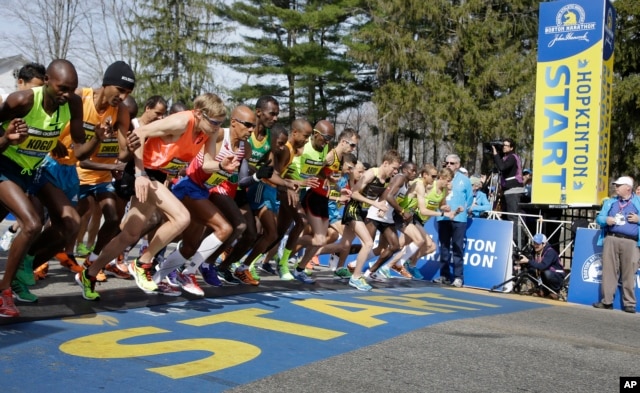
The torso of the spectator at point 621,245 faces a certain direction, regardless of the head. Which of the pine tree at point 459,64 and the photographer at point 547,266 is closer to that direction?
the photographer

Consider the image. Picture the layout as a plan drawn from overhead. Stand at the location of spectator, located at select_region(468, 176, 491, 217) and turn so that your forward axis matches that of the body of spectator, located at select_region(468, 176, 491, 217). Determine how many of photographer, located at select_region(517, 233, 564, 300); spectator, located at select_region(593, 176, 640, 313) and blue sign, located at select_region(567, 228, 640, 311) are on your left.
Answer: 3

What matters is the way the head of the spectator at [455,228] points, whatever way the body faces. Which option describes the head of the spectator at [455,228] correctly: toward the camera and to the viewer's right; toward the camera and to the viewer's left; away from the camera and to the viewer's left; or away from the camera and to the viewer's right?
toward the camera and to the viewer's left

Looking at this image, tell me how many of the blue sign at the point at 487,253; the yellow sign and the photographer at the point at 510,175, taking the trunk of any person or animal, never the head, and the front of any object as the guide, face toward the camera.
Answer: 2

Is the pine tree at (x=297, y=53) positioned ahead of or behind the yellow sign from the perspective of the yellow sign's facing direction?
behind

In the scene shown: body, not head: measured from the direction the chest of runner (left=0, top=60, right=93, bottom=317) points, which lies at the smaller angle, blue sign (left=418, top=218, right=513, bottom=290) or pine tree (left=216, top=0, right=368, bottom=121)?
the blue sign

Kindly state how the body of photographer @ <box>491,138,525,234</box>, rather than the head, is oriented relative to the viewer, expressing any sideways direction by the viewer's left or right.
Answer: facing to the left of the viewer

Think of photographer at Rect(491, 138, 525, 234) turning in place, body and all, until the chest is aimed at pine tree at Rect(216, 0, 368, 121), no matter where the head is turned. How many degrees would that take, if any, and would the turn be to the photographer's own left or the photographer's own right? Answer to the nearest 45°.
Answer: approximately 45° to the photographer's own right

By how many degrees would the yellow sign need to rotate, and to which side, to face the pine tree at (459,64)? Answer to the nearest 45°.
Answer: approximately 180°

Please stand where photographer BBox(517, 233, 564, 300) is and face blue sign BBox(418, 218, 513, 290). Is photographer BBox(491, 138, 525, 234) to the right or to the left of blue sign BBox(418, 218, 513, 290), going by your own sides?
right
